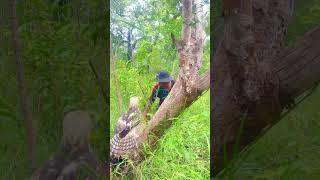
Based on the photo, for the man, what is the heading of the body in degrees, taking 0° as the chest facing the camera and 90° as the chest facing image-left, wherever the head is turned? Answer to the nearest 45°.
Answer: approximately 0°
